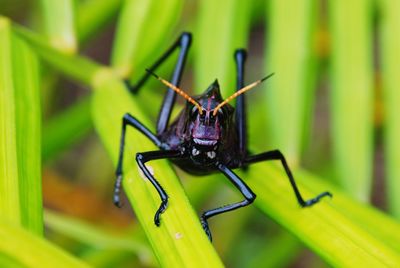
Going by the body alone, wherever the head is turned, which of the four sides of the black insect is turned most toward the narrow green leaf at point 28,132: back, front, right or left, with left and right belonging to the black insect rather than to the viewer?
right

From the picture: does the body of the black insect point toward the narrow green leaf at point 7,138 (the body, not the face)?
no

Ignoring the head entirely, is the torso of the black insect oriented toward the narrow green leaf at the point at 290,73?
no

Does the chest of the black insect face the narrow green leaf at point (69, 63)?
no

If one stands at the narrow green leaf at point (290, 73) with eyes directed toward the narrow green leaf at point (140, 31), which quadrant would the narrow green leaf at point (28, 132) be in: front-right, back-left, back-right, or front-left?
front-left

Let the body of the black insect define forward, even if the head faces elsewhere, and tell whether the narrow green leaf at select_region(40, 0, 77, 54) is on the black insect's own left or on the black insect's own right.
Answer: on the black insect's own right

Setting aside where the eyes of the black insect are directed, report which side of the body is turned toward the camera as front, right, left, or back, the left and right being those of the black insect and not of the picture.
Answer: front
